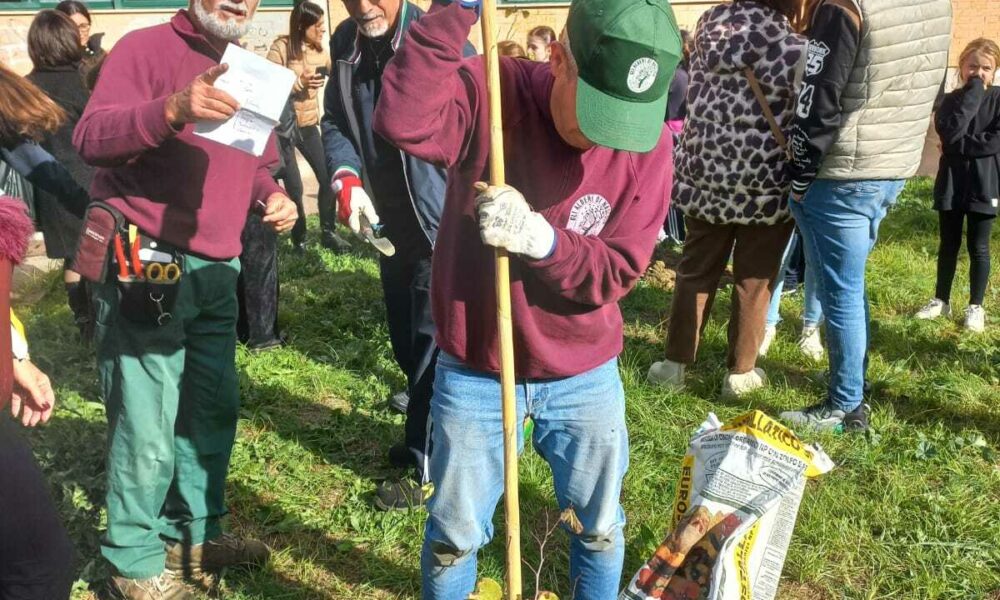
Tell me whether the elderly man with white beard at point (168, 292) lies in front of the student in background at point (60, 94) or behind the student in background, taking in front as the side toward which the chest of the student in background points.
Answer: behind

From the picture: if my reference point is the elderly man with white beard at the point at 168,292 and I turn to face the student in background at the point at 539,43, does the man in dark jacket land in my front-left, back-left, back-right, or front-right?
front-right

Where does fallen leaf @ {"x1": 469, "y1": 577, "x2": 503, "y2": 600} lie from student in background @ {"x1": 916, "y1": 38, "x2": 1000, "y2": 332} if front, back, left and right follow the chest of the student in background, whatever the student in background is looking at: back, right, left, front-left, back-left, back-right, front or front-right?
front

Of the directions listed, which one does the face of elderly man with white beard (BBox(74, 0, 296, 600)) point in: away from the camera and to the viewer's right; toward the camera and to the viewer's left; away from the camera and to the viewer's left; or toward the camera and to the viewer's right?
toward the camera and to the viewer's right

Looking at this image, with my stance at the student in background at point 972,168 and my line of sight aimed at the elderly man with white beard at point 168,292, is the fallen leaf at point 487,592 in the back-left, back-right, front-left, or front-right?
front-left

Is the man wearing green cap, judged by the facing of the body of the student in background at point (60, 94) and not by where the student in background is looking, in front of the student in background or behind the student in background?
behind

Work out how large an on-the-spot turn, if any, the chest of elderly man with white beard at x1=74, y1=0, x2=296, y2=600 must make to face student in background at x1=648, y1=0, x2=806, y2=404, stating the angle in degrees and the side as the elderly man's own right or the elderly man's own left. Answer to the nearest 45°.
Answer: approximately 45° to the elderly man's own left

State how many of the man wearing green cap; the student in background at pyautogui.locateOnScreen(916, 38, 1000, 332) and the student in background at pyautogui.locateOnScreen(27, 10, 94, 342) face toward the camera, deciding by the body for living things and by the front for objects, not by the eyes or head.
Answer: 2

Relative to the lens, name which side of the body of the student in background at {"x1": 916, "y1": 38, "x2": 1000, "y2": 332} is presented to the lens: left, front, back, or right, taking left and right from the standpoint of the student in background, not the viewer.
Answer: front

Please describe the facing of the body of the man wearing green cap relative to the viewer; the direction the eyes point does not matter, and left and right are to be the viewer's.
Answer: facing the viewer

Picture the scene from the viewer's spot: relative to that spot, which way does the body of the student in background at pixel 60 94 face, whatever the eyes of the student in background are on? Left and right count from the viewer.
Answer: facing away from the viewer

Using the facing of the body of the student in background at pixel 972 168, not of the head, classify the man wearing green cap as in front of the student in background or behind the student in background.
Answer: in front

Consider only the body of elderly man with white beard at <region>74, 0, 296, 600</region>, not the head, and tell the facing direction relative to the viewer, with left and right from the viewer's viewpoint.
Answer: facing the viewer and to the right of the viewer

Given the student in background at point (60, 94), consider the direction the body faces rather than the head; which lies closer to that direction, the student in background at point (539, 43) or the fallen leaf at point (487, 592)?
the student in background
